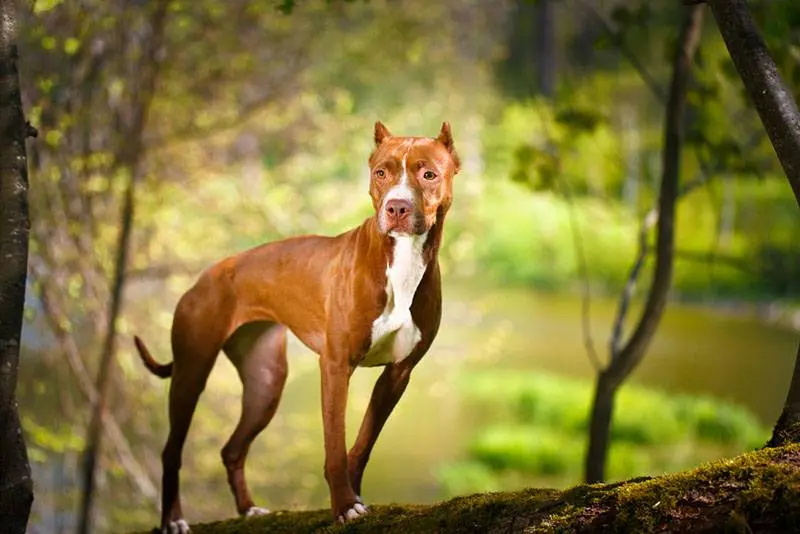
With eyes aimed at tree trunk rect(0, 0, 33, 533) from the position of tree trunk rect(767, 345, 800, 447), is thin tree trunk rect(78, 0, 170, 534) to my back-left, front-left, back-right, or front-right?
front-right

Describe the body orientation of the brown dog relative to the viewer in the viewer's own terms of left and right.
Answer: facing the viewer and to the right of the viewer

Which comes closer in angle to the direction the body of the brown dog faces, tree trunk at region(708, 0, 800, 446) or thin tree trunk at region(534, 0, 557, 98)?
the tree trunk

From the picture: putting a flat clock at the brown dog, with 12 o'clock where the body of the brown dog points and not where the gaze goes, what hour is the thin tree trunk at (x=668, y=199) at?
The thin tree trunk is roughly at 9 o'clock from the brown dog.

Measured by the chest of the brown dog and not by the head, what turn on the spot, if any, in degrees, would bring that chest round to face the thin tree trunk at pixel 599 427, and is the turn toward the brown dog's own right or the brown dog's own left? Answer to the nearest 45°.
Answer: approximately 90° to the brown dog's own left

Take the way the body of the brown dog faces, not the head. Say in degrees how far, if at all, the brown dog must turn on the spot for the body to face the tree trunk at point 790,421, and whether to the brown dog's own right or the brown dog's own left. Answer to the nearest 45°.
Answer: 0° — it already faces it

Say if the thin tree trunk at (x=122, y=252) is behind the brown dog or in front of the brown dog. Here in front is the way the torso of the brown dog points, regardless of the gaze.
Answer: behind

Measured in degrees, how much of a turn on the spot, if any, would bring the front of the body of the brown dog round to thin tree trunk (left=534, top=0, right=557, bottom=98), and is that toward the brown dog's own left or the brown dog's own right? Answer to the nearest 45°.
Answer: approximately 135° to the brown dog's own left

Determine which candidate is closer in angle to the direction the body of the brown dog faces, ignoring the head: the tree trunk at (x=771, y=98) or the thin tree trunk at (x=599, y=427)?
the tree trunk

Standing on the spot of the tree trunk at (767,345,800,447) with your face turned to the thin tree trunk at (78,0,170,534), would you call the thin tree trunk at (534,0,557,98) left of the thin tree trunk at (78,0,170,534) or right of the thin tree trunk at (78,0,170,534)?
right
